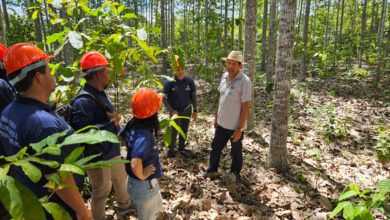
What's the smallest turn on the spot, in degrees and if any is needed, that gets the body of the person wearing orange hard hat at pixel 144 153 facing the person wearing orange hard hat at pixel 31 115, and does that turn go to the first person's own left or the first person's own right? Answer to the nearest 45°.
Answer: approximately 180°

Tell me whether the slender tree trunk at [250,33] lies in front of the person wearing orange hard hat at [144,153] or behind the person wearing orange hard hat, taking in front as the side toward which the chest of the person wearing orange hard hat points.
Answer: in front

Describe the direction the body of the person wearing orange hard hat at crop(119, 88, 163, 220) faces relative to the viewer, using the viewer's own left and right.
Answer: facing away from the viewer and to the right of the viewer

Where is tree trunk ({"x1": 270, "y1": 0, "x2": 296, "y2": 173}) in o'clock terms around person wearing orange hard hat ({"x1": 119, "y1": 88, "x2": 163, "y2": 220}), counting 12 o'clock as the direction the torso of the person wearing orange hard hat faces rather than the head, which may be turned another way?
The tree trunk is roughly at 12 o'clock from the person wearing orange hard hat.

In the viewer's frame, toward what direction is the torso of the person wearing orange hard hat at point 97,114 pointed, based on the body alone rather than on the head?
to the viewer's right

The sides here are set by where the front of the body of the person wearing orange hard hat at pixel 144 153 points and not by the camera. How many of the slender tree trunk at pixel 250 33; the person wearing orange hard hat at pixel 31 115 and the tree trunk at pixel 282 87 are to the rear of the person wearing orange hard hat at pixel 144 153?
1

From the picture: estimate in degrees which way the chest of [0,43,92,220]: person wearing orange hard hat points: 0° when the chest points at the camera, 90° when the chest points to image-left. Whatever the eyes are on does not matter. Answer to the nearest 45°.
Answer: approximately 225°

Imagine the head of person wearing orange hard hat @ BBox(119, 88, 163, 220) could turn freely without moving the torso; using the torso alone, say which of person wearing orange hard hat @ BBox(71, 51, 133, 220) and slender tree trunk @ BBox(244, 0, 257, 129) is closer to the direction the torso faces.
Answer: the slender tree trunk
